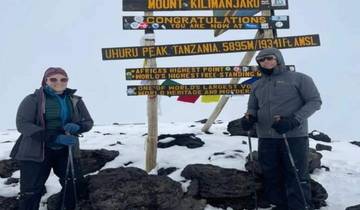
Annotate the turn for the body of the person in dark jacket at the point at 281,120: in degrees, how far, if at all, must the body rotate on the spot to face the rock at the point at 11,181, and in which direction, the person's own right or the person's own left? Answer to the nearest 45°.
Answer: approximately 45° to the person's own right

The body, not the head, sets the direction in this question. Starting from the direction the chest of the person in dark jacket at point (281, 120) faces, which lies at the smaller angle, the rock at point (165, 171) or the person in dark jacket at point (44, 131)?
the person in dark jacket

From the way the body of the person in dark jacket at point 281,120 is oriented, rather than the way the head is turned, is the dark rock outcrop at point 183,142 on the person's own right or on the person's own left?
on the person's own right

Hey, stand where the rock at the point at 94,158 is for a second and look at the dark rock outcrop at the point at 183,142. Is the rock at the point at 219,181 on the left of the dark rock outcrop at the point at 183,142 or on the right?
right

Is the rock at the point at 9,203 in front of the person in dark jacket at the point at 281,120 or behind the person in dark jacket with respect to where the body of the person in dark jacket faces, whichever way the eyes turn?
in front

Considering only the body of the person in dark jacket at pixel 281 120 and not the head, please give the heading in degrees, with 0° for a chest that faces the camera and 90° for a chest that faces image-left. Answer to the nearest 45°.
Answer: approximately 45°

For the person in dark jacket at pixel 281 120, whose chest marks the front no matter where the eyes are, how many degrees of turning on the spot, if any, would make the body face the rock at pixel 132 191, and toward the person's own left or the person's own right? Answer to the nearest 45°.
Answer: approximately 45° to the person's own right

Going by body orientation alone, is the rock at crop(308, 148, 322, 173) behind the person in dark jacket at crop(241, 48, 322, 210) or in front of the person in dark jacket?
behind

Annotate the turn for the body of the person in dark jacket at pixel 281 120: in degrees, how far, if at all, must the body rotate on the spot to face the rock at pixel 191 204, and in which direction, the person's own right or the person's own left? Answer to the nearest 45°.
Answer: approximately 45° to the person's own right
